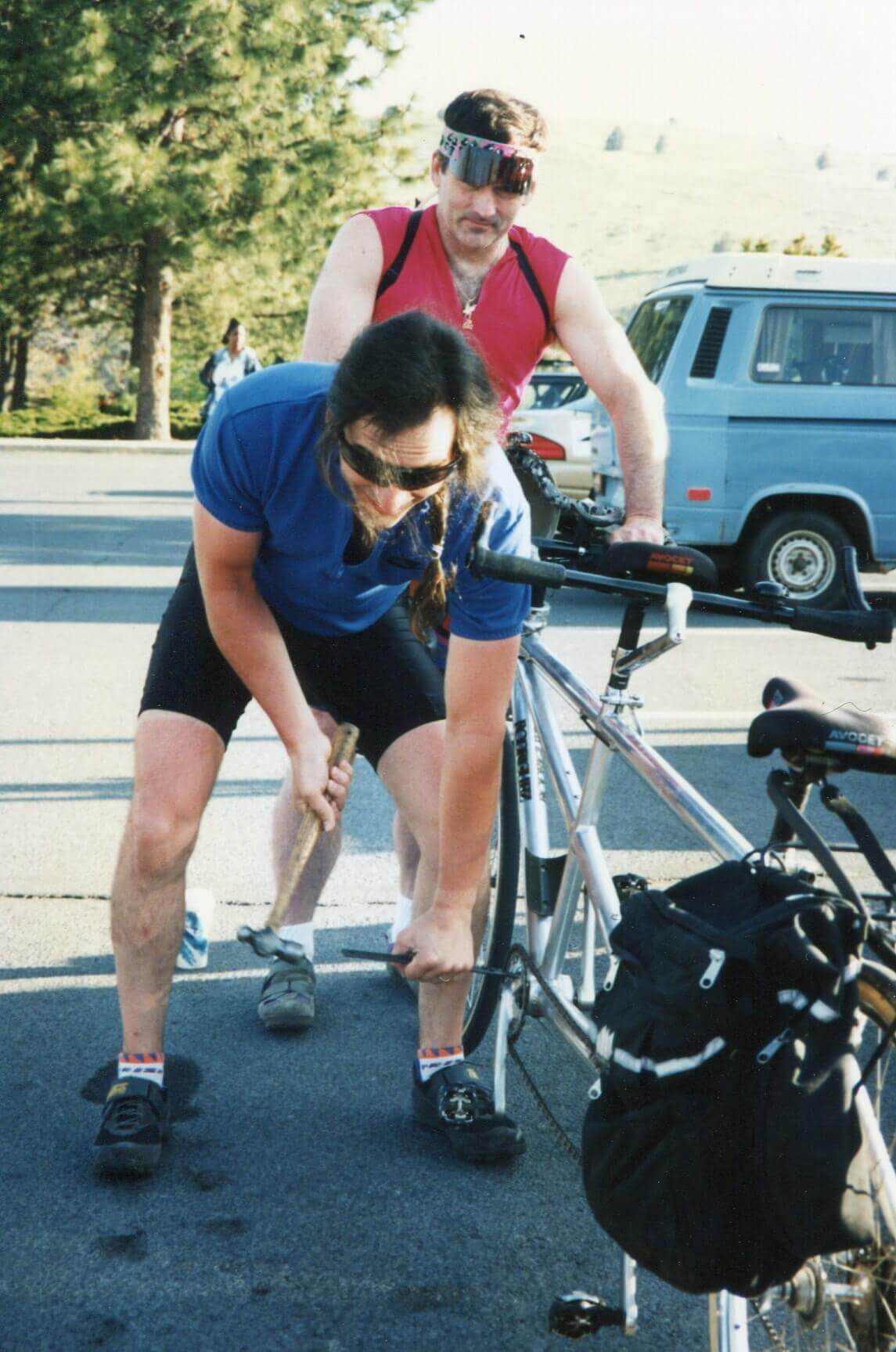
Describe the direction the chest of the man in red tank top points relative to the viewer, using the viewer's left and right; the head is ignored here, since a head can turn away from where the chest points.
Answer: facing the viewer

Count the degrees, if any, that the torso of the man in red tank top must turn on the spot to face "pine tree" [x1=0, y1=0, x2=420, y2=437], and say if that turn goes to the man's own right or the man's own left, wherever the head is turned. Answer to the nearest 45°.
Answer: approximately 180°

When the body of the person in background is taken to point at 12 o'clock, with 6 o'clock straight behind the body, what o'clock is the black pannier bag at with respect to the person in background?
The black pannier bag is roughly at 12 o'clock from the person in background.

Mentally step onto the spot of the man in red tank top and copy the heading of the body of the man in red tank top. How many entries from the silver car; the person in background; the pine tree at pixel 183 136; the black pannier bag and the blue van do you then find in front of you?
1

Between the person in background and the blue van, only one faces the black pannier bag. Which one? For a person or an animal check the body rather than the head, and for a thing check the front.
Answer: the person in background

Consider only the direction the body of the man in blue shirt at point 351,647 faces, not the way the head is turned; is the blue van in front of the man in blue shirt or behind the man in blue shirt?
behind

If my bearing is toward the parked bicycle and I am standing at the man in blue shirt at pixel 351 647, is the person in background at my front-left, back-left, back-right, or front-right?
back-left

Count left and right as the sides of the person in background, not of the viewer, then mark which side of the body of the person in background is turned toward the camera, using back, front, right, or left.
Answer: front

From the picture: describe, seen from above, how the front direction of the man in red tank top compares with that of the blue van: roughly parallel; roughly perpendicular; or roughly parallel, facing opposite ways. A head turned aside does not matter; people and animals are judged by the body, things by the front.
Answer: roughly perpendicular

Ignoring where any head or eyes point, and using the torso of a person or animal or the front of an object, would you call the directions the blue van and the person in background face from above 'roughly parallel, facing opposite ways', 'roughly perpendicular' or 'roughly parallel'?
roughly perpendicular

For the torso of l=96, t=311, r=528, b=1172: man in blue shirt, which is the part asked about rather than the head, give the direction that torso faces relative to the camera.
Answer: toward the camera

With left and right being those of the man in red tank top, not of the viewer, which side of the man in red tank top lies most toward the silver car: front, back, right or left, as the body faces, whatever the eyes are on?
back
